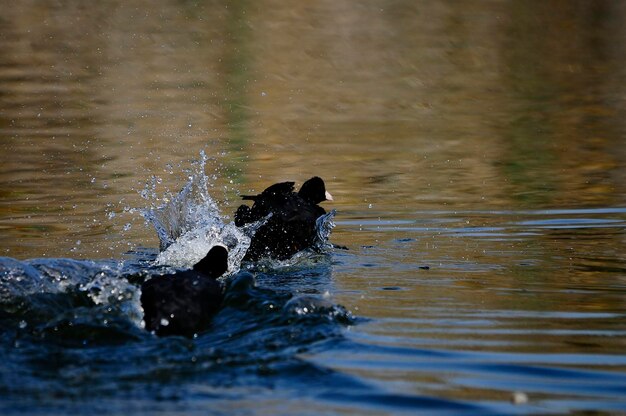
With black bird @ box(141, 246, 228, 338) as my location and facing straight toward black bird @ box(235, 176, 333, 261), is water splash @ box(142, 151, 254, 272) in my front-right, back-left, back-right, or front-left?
front-left

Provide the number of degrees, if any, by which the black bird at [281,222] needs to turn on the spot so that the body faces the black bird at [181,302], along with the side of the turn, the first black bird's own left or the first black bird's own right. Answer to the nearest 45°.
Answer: approximately 90° to the first black bird's own right

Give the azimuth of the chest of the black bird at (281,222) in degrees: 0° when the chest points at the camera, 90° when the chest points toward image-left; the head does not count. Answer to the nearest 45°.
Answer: approximately 270°

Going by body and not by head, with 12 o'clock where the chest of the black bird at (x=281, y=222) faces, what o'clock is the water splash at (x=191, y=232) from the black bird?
The water splash is roughly at 6 o'clock from the black bird.
